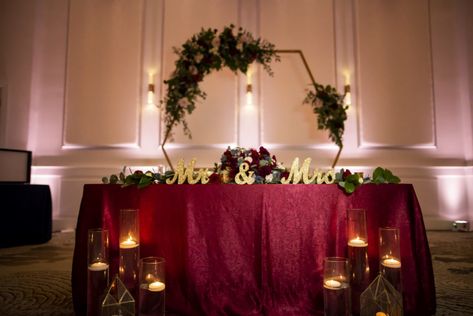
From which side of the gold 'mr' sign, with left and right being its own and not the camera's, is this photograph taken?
front

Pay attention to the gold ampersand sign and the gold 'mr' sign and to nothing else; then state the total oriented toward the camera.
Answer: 2

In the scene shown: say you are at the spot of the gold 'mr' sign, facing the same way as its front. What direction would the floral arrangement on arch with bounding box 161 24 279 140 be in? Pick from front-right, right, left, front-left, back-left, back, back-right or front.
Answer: back

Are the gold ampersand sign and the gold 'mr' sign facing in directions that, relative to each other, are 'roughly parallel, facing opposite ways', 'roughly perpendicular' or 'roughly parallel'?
roughly parallel

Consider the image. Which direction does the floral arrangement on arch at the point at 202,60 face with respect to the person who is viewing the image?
facing the viewer

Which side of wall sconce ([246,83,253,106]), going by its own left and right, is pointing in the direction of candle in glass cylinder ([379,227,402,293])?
front

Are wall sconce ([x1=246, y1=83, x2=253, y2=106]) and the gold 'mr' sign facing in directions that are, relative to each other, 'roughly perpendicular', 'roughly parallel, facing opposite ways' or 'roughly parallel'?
roughly parallel

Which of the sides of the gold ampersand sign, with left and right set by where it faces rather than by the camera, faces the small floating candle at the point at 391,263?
left

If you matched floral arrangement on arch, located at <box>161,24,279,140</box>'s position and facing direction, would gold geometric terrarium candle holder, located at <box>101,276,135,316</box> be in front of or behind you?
in front
